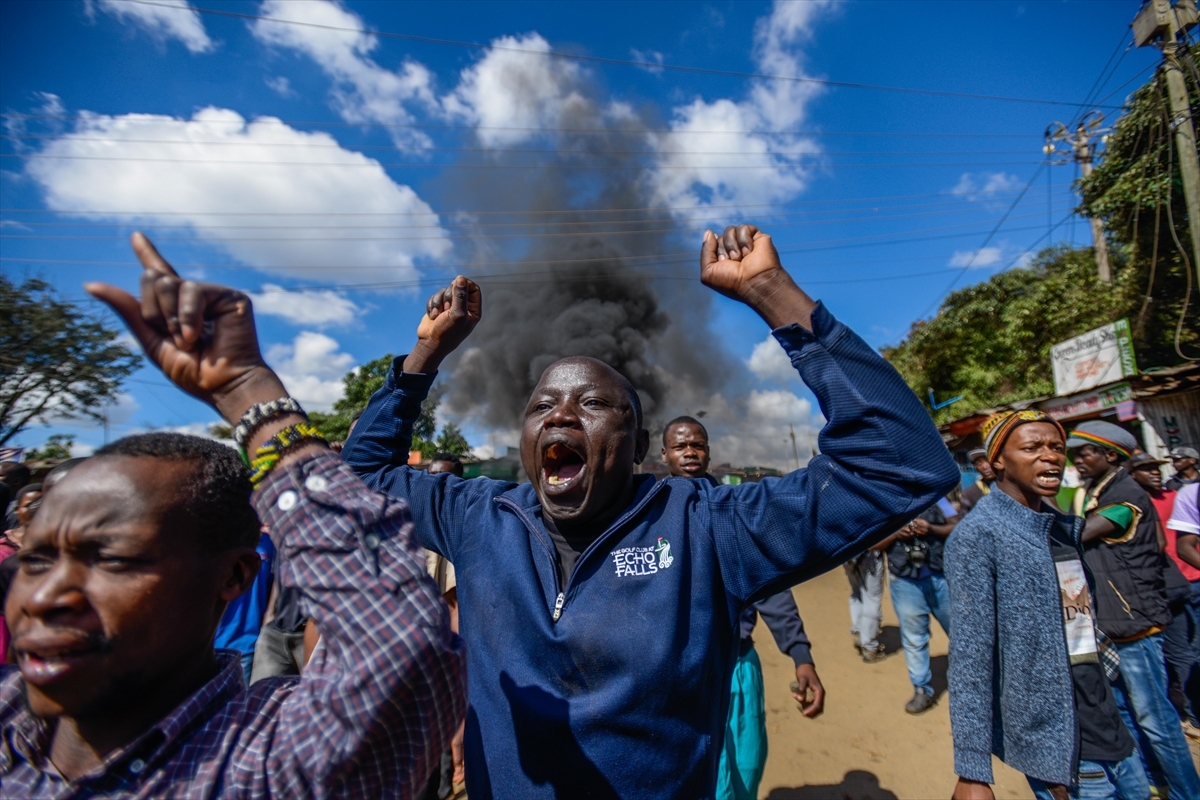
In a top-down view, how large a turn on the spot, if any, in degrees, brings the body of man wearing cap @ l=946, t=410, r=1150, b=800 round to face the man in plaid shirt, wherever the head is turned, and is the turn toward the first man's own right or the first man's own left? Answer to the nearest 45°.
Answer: approximately 45° to the first man's own right

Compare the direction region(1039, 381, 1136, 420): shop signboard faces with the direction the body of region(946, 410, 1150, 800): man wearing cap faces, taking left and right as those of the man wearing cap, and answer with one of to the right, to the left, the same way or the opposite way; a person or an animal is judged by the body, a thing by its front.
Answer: to the right

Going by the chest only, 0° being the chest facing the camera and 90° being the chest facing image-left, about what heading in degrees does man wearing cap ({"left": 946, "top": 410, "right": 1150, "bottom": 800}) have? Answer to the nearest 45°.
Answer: approximately 315°

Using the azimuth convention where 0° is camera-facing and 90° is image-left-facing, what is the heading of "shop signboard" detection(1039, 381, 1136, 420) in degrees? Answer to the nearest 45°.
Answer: approximately 45°

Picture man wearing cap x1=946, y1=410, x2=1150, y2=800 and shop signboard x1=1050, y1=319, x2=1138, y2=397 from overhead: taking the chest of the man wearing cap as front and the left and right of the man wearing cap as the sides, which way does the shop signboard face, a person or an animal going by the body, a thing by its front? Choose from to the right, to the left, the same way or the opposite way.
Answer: to the right

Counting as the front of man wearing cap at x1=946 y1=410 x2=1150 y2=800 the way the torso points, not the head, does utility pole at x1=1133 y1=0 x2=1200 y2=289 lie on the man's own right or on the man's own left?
on the man's own left

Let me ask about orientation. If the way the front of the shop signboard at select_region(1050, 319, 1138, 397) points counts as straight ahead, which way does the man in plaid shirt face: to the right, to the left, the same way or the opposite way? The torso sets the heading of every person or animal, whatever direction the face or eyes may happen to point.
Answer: to the left

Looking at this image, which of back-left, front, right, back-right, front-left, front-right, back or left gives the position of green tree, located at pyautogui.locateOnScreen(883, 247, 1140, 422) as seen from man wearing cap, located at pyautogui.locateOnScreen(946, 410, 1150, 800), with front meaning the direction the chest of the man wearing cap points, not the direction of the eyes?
back-left

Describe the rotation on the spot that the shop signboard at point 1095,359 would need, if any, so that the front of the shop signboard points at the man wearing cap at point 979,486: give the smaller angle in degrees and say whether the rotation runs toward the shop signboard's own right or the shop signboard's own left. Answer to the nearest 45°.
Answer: approximately 45° to the shop signboard's own left

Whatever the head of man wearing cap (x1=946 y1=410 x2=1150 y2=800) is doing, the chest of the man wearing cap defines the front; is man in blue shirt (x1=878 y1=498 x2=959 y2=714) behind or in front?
behind

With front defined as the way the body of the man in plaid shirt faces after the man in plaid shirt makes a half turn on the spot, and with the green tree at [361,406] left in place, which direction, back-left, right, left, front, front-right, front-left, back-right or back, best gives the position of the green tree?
front-left

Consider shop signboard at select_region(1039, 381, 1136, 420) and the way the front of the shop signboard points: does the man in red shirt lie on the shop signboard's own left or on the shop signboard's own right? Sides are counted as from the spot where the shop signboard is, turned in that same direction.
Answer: on the shop signboard's own left

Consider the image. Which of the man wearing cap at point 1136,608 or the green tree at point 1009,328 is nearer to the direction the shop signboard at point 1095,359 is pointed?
the man wearing cap
